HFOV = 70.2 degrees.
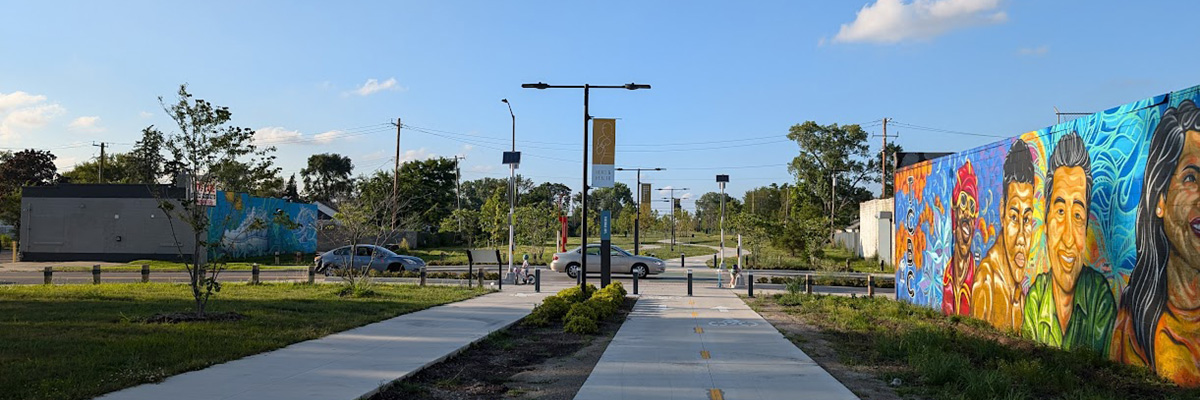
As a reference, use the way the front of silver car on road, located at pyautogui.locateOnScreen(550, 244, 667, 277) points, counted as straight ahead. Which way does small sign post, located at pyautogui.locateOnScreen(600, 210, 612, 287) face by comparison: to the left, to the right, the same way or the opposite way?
to the right

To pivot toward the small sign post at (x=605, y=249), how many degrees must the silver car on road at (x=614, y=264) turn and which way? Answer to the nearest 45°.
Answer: approximately 90° to its right

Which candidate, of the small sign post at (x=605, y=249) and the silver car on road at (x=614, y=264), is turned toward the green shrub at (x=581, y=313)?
the small sign post

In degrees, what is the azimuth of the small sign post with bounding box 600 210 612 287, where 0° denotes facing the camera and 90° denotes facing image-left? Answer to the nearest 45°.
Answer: approximately 0°

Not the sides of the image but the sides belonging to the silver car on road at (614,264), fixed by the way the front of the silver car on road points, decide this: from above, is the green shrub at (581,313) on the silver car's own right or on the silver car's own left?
on the silver car's own right

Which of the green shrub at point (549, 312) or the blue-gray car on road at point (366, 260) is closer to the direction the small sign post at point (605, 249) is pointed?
the green shrub

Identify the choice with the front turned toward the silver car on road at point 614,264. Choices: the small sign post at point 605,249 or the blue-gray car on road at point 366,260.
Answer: the blue-gray car on road at point 366,260

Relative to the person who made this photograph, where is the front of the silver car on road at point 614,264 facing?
facing to the right of the viewer

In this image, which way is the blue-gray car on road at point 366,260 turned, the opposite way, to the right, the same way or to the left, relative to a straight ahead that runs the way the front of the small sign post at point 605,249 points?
to the left

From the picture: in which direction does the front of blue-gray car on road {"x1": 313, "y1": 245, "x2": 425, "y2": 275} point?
to the viewer's right
